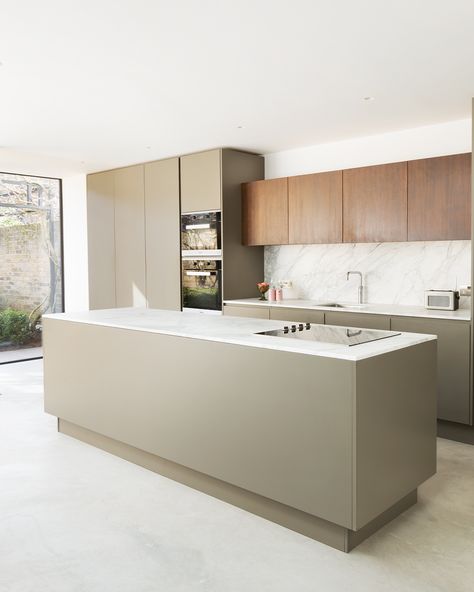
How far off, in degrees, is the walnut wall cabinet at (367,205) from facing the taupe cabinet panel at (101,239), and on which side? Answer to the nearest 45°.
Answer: approximately 90° to its right

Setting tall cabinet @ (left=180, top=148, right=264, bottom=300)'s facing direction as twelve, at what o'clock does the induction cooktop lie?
The induction cooktop is roughly at 10 o'clock from the tall cabinet.

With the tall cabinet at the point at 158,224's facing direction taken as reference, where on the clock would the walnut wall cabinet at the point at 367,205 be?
The walnut wall cabinet is roughly at 9 o'clock from the tall cabinet.

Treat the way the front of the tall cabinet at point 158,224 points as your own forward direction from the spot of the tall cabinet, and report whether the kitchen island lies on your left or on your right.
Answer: on your left

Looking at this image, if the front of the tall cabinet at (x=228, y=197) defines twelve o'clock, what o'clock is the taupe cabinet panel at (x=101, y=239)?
The taupe cabinet panel is roughly at 3 o'clock from the tall cabinet.

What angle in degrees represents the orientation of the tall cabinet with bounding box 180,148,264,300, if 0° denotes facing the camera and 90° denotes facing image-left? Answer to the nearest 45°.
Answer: approximately 45°

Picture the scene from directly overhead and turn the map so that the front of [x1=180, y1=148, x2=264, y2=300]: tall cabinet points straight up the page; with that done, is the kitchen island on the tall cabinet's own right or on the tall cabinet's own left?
on the tall cabinet's own left

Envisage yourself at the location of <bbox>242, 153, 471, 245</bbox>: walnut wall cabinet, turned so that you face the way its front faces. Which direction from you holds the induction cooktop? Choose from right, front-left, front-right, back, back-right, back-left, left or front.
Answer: front-left

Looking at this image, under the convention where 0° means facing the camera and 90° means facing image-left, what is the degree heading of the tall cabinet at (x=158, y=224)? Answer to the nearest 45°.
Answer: approximately 45°
